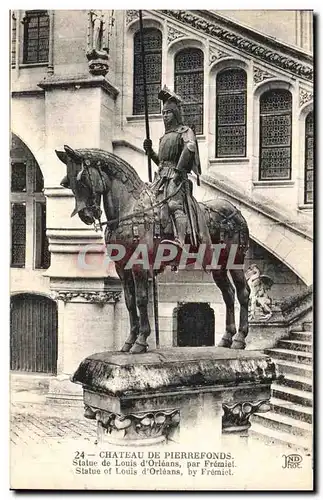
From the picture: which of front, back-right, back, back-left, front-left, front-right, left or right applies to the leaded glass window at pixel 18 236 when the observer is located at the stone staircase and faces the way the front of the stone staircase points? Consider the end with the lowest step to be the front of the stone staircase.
front-right

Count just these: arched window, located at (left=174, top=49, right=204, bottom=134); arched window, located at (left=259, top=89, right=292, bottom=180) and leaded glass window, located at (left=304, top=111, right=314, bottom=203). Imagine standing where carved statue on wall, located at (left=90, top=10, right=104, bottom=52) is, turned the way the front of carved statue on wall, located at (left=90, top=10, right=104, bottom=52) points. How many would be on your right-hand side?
0

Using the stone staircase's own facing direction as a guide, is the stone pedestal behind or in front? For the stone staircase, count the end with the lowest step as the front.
in front

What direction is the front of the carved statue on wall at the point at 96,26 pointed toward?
toward the camera

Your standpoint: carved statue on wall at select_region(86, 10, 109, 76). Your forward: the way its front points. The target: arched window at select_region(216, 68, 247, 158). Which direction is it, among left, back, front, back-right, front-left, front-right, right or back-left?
left

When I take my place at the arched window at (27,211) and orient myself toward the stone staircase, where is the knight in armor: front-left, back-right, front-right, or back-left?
front-right

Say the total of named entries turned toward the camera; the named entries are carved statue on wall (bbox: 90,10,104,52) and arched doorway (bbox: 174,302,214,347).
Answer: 2

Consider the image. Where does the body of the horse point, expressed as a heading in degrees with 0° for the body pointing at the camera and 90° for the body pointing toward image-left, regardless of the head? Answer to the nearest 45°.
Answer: approximately 45°

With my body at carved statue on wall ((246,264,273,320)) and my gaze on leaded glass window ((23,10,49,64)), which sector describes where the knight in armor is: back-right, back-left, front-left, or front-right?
front-left

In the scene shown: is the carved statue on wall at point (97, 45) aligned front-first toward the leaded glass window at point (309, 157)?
no

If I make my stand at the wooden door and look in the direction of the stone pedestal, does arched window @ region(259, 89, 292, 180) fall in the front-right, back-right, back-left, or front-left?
front-left

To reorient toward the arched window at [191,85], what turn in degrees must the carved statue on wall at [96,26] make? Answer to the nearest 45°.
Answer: approximately 90° to its left

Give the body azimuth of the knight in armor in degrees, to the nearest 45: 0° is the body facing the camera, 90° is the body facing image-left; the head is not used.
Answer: approximately 45°

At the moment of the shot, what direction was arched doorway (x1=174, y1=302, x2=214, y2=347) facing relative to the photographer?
facing the viewer
